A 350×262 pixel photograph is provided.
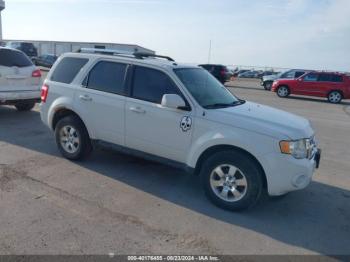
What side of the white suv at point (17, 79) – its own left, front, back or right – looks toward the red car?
right

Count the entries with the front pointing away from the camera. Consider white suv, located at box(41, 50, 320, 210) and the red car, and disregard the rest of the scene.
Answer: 0

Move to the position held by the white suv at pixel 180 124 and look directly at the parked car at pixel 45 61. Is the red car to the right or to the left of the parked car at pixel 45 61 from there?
right

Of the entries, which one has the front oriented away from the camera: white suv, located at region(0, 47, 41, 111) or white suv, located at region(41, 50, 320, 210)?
white suv, located at region(0, 47, 41, 111)

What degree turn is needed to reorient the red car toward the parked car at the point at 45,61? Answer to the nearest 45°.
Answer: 0° — it already faces it

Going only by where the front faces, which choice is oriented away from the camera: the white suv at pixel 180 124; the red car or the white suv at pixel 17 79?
the white suv at pixel 17 79

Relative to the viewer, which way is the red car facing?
to the viewer's left

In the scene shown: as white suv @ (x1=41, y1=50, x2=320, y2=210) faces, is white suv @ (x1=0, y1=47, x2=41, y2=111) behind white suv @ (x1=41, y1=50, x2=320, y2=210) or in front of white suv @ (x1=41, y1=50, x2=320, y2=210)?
behind

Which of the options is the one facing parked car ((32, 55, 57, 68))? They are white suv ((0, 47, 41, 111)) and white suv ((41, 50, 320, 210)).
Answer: white suv ((0, 47, 41, 111))

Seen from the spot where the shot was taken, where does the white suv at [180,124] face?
facing the viewer and to the right of the viewer

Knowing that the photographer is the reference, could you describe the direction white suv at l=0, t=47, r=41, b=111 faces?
facing away from the viewer

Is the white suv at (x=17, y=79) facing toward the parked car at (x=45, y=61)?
yes

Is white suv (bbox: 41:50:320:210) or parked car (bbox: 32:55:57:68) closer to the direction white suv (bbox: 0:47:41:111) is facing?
the parked car

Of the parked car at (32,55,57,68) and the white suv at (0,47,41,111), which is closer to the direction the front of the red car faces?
the parked car

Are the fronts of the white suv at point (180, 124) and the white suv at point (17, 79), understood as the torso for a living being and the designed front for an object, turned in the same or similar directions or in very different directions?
very different directions
